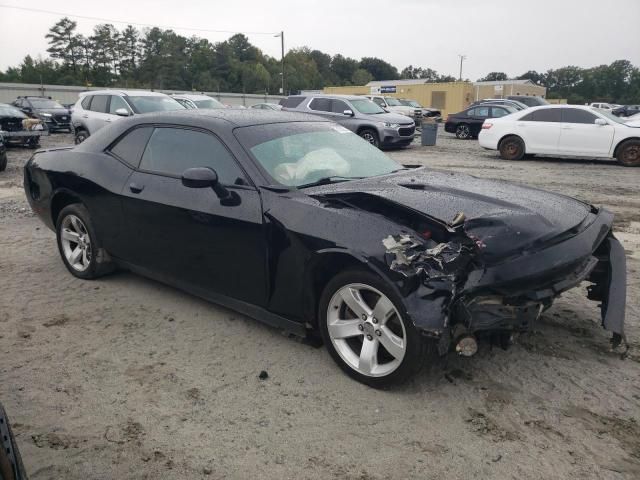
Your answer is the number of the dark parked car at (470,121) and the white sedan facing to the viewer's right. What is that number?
2

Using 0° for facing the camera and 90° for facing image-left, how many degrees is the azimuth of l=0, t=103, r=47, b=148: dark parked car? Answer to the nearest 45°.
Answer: approximately 315°

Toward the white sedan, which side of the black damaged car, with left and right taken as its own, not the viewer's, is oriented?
left

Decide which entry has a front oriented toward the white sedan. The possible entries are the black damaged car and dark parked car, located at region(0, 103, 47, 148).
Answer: the dark parked car

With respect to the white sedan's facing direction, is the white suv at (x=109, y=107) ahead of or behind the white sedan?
behind

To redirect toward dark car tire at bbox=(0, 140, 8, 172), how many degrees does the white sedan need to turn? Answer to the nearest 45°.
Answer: approximately 135° to its right

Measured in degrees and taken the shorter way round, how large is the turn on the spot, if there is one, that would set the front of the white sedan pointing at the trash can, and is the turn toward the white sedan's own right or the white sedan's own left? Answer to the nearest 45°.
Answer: approximately 135° to the white sedan's own left

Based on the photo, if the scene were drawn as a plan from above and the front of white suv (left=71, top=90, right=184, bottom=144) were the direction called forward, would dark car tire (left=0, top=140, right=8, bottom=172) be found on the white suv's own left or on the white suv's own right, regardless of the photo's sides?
on the white suv's own right

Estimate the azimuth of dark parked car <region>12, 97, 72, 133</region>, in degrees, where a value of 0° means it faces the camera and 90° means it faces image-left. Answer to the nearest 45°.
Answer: approximately 315°

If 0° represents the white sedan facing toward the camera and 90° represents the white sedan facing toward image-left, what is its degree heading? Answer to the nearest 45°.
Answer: approximately 270°

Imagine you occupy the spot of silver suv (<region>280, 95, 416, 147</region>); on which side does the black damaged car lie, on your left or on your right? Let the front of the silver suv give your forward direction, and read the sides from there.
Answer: on your right
